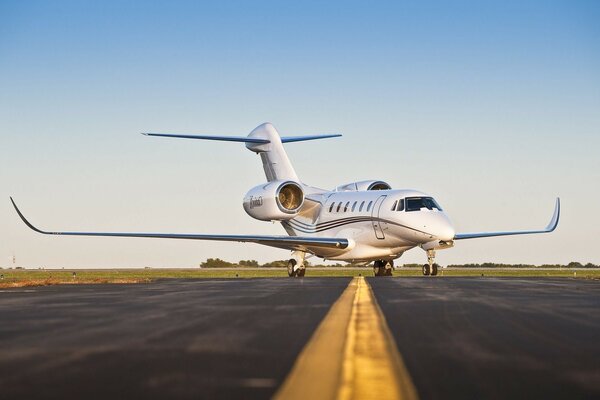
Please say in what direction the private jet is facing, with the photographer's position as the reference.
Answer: facing the viewer and to the right of the viewer
